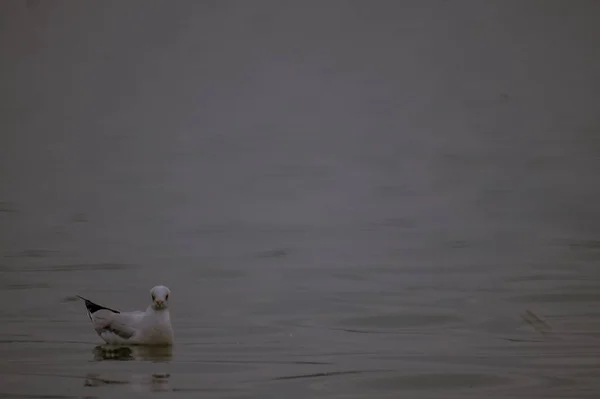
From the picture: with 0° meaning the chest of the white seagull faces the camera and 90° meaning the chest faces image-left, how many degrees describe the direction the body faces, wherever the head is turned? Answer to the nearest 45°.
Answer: approximately 270°
